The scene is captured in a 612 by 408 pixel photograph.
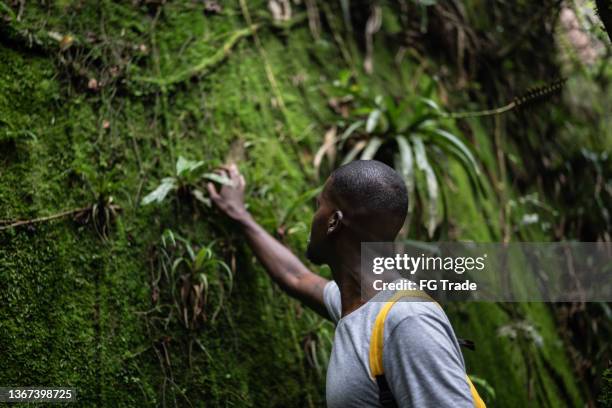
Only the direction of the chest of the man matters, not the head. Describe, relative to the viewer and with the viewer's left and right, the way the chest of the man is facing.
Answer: facing to the left of the viewer

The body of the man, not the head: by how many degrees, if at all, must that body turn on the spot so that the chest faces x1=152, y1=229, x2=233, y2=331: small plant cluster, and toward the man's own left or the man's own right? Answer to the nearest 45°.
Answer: approximately 45° to the man's own right

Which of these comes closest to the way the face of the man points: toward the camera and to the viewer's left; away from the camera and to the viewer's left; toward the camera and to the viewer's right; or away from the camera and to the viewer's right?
away from the camera and to the viewer's left

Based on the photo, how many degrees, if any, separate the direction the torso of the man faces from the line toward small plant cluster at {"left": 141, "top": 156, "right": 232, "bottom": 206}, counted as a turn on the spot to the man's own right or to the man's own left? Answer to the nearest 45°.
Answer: approximately 45° to the man's own right

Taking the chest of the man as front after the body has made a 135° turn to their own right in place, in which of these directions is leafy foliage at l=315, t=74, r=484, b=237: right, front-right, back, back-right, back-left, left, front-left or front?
front-left
